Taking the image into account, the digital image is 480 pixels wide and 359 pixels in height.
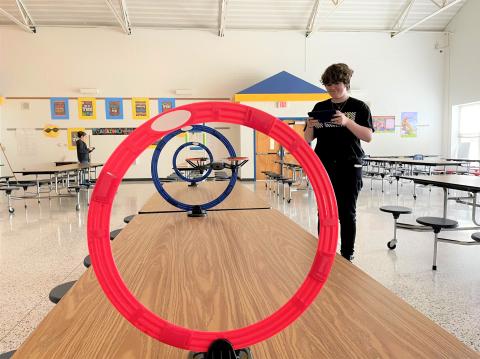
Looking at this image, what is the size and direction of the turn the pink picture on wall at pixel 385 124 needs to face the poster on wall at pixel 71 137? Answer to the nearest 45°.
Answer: approximately 45° to its right

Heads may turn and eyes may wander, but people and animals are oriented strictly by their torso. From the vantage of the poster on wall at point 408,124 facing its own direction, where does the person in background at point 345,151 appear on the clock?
The person in background is roughly at 12 o'clock from the poster on wall.

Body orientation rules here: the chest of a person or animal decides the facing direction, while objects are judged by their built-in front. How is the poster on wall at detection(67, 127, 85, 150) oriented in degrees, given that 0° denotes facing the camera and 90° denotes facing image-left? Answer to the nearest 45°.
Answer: approximately 0°

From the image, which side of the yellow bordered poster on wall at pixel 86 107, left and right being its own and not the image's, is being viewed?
front

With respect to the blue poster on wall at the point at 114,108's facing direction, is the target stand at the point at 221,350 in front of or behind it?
in front

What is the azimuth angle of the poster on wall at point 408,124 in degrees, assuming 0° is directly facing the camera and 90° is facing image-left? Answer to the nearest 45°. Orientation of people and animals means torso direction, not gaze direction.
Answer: approximately 0°

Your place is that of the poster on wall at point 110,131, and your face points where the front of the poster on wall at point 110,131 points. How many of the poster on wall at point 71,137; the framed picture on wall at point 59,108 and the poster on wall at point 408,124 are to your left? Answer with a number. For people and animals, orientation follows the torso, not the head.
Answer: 1

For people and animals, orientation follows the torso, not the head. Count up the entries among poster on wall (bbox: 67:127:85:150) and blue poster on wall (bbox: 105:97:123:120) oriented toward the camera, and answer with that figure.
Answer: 2

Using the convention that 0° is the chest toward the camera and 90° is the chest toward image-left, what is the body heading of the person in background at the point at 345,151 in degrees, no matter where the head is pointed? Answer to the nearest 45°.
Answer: approximately 45°

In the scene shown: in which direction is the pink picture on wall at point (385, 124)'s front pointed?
toward the camera

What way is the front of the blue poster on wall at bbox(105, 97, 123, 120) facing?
toward the camera

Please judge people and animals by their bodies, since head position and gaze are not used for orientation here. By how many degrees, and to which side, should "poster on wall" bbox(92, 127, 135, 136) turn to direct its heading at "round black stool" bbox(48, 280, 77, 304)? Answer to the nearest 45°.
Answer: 0° — it already faces it
